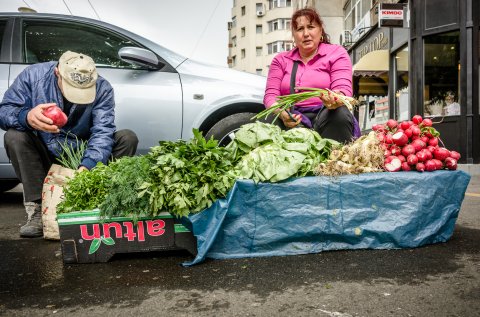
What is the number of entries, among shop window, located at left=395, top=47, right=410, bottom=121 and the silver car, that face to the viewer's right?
1

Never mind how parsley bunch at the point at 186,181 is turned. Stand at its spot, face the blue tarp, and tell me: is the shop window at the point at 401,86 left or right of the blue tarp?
left

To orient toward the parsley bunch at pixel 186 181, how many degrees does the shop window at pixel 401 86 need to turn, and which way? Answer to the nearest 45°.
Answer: approximately 45° to its left

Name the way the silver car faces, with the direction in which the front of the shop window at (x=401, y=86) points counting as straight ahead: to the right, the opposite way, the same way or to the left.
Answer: the opposite way

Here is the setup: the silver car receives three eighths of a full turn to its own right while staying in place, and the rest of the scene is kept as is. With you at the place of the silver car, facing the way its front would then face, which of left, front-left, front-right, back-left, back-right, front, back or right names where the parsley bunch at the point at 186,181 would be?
front-left

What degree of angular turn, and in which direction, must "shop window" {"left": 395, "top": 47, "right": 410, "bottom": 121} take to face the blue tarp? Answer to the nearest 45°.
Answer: approximately 45° to its left

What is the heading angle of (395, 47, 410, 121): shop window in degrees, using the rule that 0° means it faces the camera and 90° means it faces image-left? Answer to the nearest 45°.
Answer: approximately 45°

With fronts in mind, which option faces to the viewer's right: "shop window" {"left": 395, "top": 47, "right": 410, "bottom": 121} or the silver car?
the silver car

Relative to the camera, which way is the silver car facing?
to the viewer's right

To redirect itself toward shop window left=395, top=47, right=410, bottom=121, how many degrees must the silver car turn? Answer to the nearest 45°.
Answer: approximately 45° to its left
